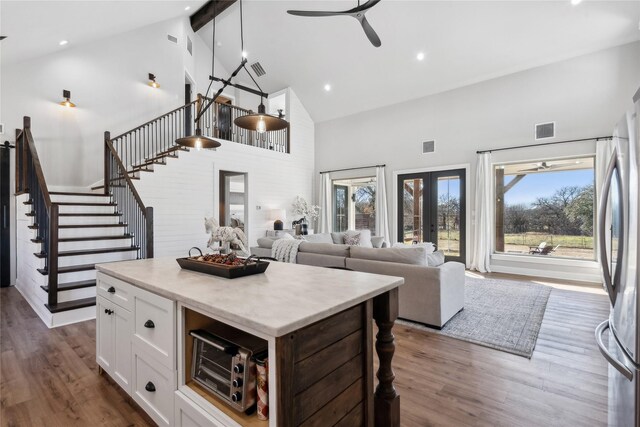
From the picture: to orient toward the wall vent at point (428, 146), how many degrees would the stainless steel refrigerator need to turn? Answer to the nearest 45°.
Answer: approximately 45° to its right

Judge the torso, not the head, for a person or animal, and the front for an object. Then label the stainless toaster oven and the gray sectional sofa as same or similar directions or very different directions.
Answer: very different directions

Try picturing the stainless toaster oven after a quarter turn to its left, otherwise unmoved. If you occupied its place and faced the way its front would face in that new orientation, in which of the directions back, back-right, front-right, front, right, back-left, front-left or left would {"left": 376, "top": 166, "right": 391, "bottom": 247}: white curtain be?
left

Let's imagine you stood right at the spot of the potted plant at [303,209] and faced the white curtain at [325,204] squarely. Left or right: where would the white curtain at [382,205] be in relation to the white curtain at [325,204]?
right

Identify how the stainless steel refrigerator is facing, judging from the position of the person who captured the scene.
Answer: facing to the left of the viewer

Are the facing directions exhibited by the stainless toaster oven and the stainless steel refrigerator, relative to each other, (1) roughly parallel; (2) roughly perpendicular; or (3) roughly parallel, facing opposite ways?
roughly perpendicular

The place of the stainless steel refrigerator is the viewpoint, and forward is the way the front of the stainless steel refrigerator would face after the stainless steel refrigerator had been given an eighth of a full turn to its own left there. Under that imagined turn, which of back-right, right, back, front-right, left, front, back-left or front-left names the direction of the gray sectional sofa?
right

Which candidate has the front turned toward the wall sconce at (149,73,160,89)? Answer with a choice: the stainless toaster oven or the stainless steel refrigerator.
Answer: the stainless steel refrigerator

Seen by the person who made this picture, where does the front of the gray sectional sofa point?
facing away from the viewer and to the right of the viewer

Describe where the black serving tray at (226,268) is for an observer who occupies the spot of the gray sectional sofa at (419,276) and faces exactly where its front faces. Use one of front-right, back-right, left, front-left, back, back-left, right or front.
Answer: back

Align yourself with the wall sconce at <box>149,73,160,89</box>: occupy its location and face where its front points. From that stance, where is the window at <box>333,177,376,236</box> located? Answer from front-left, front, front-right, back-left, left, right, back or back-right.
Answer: front-left

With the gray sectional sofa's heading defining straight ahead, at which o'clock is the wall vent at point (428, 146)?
The wall vent is roughly at 11 o'clock from the gray sectional sofa.

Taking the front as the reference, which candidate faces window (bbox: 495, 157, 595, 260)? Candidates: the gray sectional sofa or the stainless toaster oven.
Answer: the gray sectional sofa

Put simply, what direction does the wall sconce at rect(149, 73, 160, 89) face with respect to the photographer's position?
facing the viewer and to the right of the viewer
